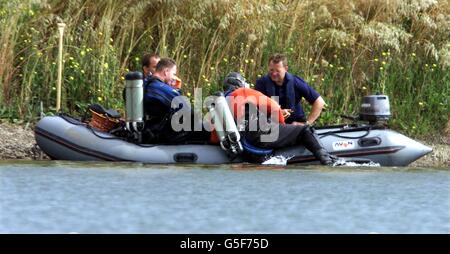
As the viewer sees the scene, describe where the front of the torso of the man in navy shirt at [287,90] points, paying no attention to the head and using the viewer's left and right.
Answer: facing the viewer and to the left of the viewer

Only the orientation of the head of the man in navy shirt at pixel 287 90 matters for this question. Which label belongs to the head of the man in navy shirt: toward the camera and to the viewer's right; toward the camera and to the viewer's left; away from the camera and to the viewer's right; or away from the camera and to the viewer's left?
toward the camera and to the viewer's left

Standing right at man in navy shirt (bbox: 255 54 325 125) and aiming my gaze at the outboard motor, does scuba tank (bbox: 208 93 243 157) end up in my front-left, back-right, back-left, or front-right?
back-right

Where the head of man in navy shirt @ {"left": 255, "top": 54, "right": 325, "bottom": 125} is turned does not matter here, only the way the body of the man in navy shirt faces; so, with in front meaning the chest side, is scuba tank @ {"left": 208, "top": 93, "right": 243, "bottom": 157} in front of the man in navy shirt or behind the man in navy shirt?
in front

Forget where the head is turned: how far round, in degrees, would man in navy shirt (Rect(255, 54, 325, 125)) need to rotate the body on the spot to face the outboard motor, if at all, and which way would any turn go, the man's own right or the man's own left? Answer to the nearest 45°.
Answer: approximately 135° to the man's own left

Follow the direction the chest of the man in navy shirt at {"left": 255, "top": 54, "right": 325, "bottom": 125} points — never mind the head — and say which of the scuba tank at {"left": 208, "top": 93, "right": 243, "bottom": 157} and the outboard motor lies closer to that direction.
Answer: the scuba tank

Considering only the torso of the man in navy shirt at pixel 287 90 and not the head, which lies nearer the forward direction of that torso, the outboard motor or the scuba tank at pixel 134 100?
the scuba tank

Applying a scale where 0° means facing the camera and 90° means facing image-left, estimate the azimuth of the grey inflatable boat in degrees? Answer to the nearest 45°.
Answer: approximately 90°

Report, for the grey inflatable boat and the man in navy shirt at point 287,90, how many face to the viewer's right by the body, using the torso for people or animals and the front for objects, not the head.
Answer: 0
